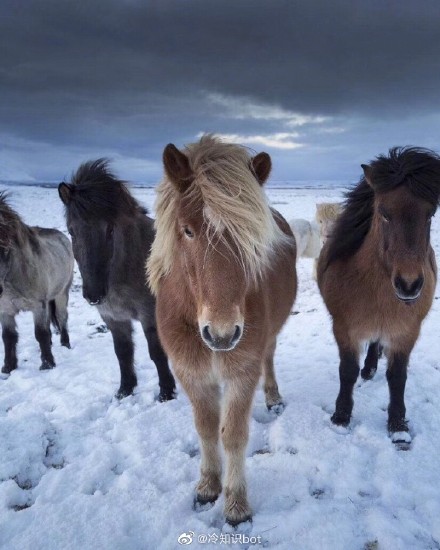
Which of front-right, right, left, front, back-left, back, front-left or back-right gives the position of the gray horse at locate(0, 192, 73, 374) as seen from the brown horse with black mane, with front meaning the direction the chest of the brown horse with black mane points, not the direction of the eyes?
right

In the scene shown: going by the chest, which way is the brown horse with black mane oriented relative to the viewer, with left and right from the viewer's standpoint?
facing the viewer

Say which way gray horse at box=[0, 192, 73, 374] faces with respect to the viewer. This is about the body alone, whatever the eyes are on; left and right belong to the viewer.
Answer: facing the viewer and to the left of the viewer

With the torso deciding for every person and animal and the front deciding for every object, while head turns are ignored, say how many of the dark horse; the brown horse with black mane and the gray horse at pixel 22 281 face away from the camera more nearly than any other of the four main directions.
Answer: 0

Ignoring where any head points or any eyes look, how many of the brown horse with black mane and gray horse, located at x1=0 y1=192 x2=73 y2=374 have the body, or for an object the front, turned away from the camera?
0

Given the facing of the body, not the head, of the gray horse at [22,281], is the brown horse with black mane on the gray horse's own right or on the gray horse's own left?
on the gray horse's own left

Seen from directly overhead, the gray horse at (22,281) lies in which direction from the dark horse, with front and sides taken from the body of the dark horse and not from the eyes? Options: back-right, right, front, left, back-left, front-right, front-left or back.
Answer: right
